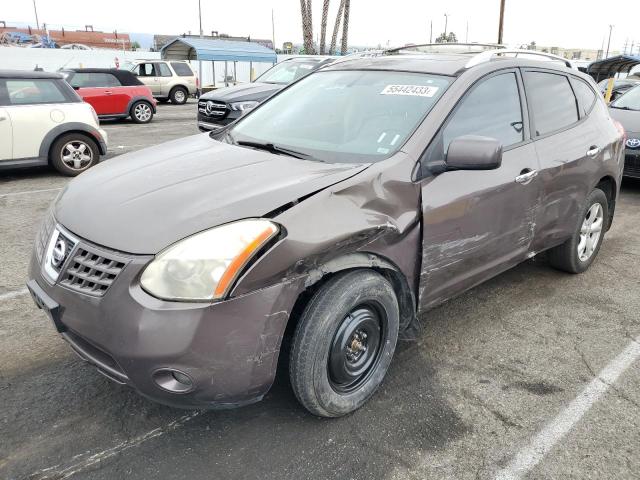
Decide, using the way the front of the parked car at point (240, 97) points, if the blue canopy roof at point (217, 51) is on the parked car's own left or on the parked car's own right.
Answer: on the parked car's own right

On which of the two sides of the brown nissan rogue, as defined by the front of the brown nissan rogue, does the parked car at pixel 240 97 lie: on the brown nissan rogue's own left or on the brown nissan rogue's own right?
on the brown nissan rogue's own right

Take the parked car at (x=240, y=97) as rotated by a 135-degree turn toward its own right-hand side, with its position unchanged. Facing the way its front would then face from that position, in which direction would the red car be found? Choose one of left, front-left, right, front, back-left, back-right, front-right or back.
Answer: front-left

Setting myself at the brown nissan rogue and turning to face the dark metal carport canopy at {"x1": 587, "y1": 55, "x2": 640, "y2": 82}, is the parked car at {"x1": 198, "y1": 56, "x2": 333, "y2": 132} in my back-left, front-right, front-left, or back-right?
front-left

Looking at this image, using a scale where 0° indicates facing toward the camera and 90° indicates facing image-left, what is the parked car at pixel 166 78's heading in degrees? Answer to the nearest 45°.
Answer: approximately 90°
